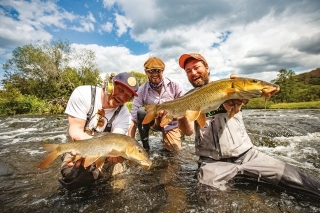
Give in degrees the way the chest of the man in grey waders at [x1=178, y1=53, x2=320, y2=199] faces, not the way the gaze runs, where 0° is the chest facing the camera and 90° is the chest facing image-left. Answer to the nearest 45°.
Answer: approximately 0°

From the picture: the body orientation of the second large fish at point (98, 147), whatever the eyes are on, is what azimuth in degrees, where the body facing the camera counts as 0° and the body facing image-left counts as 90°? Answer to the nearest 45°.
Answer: approximately 270°

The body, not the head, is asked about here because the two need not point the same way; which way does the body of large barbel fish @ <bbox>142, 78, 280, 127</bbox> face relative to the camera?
to the viewer's right

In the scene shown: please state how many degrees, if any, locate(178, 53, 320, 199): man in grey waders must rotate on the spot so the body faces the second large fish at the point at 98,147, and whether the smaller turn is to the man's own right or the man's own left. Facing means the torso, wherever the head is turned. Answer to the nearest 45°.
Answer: approximately 45° to the man's own right

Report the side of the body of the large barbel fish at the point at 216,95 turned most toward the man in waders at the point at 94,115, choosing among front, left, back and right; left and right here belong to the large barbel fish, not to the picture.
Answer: back

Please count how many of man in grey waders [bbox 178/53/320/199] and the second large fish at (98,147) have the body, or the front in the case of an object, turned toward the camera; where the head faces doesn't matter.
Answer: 1

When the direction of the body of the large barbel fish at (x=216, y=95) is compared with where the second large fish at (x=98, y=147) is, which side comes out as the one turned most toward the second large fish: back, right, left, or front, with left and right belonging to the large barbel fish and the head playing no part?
back

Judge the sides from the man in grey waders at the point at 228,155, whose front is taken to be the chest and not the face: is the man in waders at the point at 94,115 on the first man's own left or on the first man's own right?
on the first man's own right
